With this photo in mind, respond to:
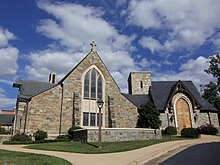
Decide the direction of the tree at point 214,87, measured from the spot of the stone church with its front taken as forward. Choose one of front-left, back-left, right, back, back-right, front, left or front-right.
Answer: back-left

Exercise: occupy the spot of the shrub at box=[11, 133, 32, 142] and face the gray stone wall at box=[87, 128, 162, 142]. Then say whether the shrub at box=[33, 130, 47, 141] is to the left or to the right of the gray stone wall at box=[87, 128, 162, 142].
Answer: left

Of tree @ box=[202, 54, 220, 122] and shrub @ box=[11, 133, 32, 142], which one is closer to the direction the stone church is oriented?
the shrub

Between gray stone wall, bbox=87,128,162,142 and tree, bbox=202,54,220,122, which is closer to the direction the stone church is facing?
the gray stone wall

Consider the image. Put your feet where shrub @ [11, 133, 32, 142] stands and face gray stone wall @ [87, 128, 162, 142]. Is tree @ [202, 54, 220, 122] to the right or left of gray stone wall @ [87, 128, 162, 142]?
left

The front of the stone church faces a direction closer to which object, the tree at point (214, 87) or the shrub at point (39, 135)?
the shrub

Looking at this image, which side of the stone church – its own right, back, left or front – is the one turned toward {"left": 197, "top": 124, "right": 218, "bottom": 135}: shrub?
left

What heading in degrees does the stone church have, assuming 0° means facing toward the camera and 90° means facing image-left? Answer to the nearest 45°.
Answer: approximately 0°

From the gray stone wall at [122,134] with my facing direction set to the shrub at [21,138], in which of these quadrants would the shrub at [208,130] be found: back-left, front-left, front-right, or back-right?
back-right

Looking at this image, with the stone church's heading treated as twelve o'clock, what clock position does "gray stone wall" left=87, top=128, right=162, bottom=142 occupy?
The gray stone wall is roughly at 11 o'clock from the stone church.
